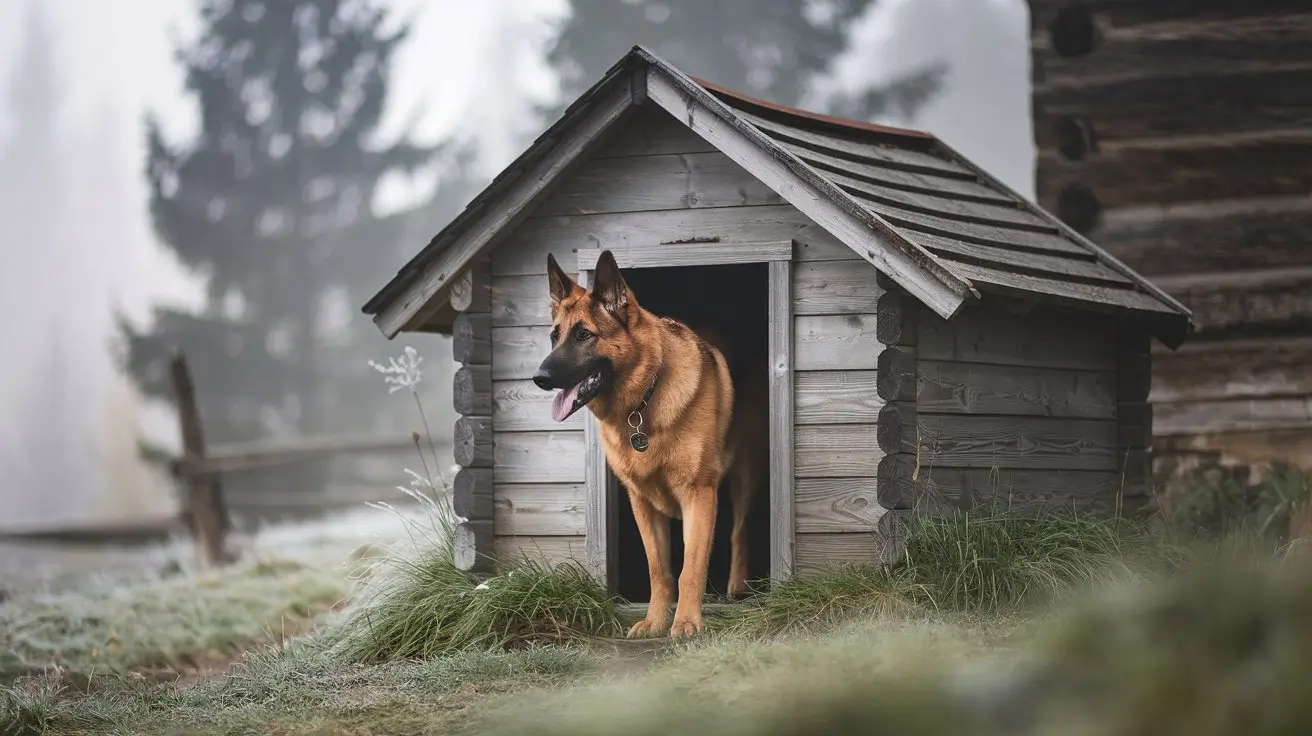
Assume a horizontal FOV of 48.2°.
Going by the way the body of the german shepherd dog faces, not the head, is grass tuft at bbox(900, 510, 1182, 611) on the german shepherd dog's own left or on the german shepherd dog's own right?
on the german shepherd dog's own left

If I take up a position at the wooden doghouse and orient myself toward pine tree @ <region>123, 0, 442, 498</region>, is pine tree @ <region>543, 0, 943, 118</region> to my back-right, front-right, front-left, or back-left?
front-right

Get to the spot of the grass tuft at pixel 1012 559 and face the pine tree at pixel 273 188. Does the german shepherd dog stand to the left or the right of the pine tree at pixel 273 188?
left

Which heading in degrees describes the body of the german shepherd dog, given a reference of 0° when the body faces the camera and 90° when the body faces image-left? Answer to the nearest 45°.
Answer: approximately 45°

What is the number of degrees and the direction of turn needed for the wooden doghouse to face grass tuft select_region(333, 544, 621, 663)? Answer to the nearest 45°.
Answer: approximately 45° to its right

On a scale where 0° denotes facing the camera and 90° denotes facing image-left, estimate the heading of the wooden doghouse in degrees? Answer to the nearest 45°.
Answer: approximately 45°

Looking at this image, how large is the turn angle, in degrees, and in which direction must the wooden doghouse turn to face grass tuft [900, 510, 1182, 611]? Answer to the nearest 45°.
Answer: approximately 90° to its left

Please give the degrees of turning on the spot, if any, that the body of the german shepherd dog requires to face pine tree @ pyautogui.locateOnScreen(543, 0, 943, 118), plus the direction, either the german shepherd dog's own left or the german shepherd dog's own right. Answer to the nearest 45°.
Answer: approximately 135° to the german shepherd dog's own right

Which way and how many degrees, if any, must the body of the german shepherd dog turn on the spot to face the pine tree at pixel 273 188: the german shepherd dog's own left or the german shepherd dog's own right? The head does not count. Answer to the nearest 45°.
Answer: approximately 135° to the german shepherd dog's own right

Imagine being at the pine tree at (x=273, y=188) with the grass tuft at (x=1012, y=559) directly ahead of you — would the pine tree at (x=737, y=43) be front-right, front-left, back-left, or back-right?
front-left

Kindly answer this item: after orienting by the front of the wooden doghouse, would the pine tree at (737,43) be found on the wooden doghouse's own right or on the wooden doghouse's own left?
on the wooden doghouse's own right
